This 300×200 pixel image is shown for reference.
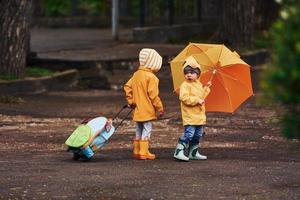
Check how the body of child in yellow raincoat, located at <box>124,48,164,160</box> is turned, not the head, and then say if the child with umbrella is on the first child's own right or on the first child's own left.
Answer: on the first child's own right

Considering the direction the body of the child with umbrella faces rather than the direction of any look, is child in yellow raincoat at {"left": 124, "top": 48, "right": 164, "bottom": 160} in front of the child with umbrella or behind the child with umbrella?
behind

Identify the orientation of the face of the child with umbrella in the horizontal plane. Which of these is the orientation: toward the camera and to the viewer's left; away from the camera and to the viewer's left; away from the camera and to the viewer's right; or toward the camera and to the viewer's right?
toward the camera and to the viewer's left

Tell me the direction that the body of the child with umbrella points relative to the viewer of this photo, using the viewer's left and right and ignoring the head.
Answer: facing the viewer and to the right of the viewer

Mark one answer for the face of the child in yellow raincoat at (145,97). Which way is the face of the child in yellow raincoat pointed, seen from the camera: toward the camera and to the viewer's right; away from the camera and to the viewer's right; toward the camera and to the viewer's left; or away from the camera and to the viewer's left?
away from the camera and to the viewer's right
